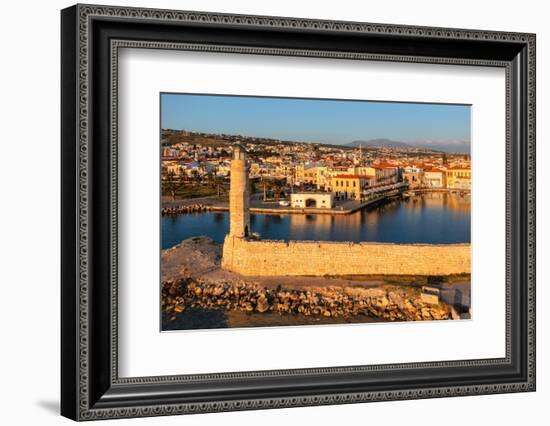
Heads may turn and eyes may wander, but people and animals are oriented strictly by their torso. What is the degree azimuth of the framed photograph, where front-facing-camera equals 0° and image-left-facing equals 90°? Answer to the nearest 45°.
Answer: approximately 315°
